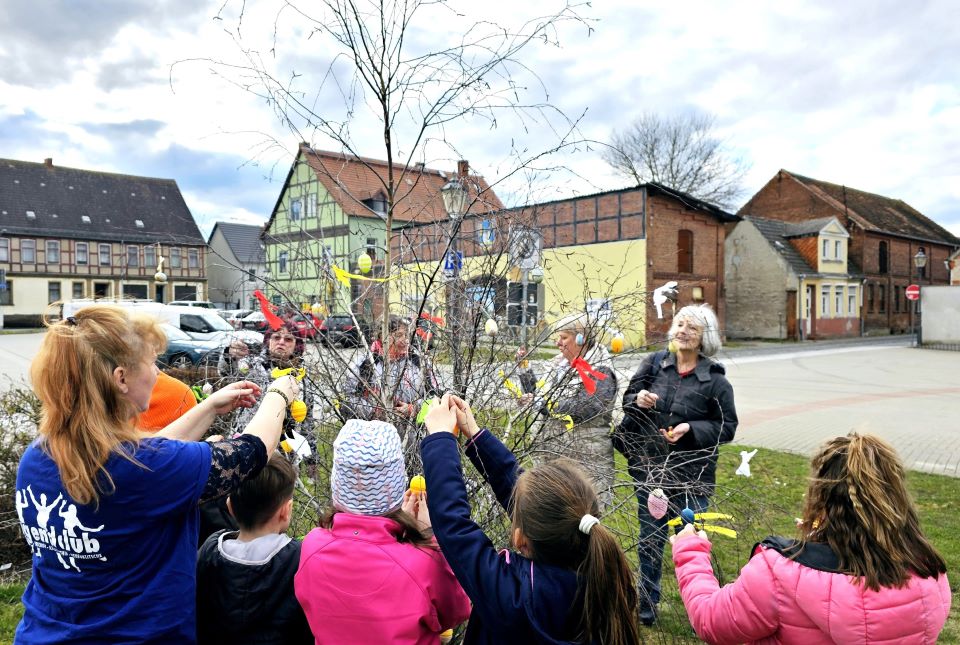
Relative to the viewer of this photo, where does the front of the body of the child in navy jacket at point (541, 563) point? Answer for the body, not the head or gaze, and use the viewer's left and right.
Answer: facing away from the viewer and to the left of the viewer

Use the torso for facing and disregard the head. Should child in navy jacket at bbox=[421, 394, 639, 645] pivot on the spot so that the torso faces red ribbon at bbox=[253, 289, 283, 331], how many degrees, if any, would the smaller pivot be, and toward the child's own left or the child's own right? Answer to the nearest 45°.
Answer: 0° — they already face it

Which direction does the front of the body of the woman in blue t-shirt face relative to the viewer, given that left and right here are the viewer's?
facing away from the viewer and to the right of the viewer

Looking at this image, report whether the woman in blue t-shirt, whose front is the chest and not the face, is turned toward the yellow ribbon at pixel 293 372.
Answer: yes
